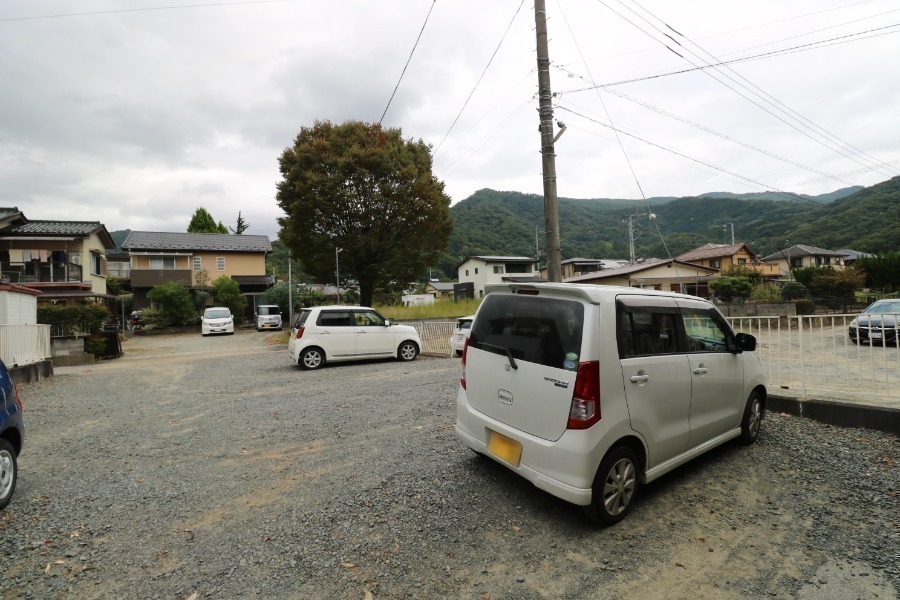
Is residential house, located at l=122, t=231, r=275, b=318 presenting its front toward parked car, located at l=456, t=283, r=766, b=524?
yes

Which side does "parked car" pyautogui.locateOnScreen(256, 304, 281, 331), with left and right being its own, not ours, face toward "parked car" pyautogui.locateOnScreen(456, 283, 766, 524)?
front

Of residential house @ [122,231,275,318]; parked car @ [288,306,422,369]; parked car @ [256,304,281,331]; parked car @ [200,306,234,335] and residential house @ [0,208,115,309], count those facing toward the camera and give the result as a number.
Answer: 4

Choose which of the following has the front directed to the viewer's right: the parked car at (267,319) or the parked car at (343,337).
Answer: the parked car at (343,337)

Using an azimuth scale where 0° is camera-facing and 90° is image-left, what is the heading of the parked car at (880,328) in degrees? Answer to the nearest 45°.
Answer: approximately 45°

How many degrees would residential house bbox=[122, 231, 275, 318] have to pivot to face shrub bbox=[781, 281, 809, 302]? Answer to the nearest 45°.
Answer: approximately 45° to its left

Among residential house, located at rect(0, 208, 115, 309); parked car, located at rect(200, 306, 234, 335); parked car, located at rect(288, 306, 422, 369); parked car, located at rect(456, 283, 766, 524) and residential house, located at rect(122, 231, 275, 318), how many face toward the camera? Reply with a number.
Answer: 3

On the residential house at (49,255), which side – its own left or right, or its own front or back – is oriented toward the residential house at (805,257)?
left

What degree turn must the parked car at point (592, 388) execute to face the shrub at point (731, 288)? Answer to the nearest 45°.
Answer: approximately 45° to its left

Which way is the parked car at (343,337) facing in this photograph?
to the viewer's right

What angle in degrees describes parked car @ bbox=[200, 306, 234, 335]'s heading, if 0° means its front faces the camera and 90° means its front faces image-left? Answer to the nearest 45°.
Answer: approximately 0°

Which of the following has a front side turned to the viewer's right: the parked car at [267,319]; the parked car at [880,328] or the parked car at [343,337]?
the parked car at [343,337]

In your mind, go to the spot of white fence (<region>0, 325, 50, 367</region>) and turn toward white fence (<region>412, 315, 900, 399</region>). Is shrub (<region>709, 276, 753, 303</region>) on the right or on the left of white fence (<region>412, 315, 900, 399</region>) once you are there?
left

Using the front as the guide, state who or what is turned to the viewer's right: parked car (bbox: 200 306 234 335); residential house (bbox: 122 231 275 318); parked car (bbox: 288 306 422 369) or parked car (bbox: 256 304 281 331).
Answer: parked car (bbox: 288 306 422 369)

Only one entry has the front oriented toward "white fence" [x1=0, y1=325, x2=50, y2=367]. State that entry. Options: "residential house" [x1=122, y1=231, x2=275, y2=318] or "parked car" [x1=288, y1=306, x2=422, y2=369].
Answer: the residential house

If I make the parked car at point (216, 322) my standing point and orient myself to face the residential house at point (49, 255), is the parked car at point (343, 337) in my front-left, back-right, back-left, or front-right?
back-left

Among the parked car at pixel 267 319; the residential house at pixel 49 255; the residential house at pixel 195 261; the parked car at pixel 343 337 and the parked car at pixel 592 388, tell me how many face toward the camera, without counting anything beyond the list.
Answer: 3
